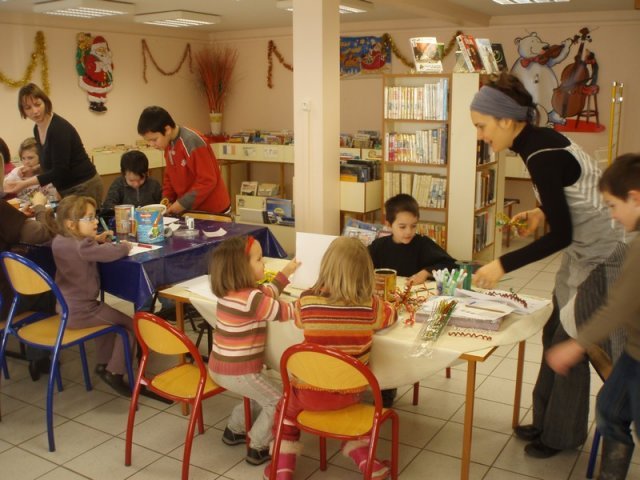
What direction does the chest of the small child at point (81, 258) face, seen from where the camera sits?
to the viewer's right

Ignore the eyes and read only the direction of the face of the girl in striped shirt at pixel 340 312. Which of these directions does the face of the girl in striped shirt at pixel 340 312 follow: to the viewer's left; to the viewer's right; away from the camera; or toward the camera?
away from the camera

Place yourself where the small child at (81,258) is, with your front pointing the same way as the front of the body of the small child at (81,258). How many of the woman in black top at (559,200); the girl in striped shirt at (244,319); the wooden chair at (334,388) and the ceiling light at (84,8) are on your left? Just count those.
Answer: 1

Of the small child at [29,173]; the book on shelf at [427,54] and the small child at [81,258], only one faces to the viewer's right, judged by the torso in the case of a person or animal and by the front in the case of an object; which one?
the small child at [81,258]

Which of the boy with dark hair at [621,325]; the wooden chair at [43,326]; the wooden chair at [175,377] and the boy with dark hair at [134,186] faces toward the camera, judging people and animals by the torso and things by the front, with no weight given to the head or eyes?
the boy with dark hair at [134,186]

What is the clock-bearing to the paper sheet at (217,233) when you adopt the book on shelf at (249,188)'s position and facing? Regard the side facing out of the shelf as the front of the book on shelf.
The paper sheet is roughly at 12 o'clock from the book on shelf.

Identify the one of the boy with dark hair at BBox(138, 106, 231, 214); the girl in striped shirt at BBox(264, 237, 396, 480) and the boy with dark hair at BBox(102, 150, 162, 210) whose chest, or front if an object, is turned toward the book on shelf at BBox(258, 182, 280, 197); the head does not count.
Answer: the girl in striped shirt

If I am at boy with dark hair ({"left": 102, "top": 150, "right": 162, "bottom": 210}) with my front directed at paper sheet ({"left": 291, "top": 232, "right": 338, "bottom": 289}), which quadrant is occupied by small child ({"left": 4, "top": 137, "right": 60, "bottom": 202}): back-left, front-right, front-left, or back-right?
back-right

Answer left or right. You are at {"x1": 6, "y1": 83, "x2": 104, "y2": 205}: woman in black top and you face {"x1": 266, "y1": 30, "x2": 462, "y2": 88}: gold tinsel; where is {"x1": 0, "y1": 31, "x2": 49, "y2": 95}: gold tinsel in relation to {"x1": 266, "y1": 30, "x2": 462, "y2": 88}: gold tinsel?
left

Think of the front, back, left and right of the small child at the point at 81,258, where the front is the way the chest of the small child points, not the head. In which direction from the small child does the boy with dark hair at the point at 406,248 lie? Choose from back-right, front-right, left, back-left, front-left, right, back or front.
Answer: front

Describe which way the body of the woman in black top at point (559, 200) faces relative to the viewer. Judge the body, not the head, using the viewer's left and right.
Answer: facing to the left of the viewer

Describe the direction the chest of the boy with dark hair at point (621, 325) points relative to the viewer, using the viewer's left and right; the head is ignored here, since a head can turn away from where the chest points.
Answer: facing to the left of the viewer

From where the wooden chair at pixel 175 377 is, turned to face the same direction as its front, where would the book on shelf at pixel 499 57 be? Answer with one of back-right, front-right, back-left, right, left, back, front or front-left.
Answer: front

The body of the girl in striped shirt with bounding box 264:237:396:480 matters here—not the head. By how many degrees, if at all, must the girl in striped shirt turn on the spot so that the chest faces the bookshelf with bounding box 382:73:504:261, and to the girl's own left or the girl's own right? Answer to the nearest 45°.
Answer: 0° — they already face it

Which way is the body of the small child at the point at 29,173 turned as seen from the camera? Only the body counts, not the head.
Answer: toward the camera

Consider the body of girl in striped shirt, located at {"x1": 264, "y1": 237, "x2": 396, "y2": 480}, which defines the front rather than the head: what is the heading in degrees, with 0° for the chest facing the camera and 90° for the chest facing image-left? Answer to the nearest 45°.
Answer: approximately 180°
